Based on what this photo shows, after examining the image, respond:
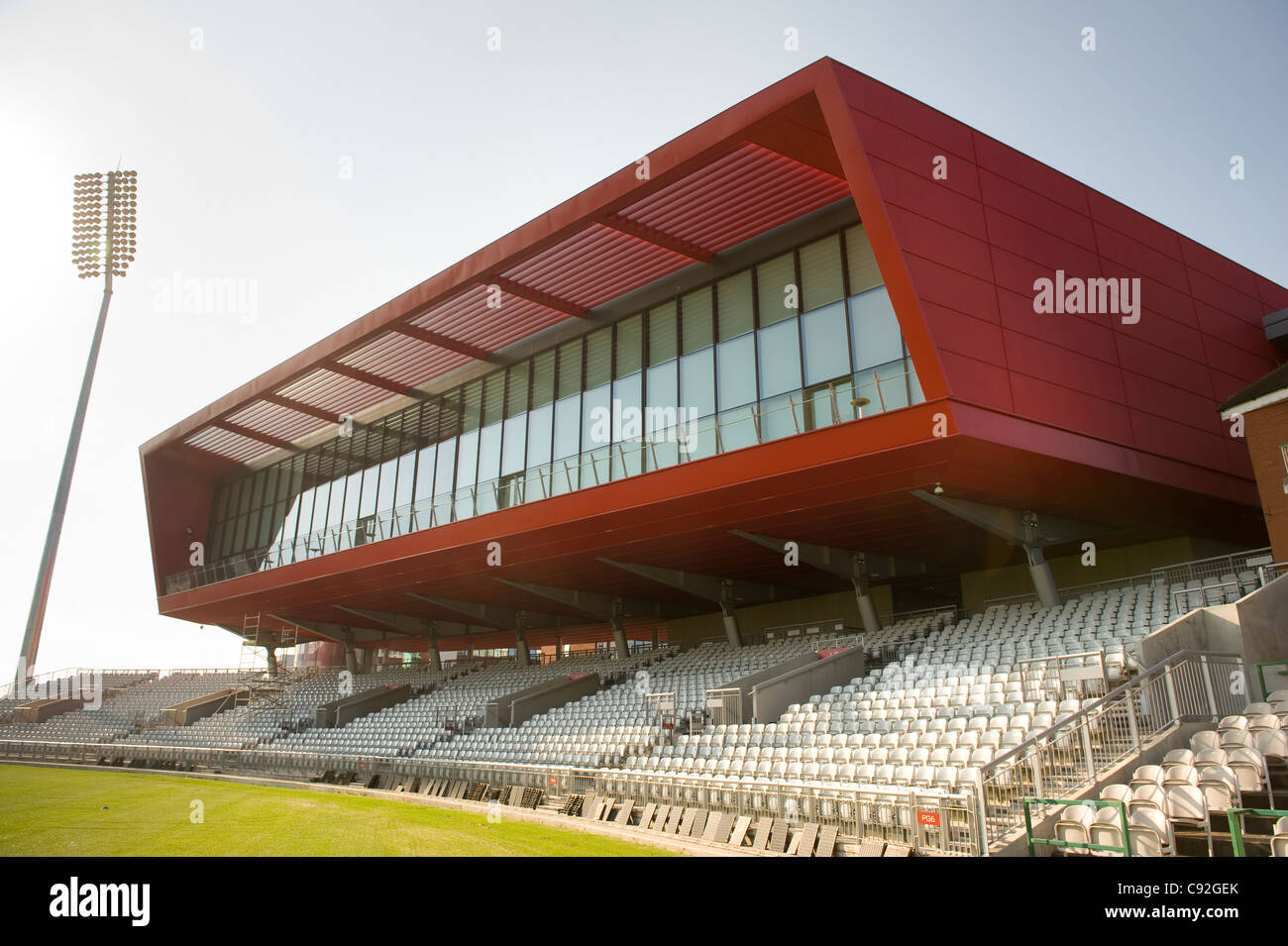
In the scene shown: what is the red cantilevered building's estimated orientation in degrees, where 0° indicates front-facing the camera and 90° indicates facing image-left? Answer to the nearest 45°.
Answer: approximately 45°

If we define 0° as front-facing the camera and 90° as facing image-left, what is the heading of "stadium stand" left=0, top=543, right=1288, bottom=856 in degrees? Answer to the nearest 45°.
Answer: approximately 45°

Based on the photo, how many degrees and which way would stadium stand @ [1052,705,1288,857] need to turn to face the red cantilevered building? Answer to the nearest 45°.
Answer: approximately 90° to its right

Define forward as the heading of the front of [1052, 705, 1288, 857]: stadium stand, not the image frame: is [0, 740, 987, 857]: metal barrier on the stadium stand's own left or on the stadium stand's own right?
on the stadium stand's own right

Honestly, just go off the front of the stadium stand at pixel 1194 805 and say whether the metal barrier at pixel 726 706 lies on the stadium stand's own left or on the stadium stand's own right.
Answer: on the stadium stand's own right

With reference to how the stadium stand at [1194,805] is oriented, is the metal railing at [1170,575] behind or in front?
behind

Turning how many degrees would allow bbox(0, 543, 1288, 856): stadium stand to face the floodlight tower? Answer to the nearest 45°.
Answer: approximately 90° to its right
